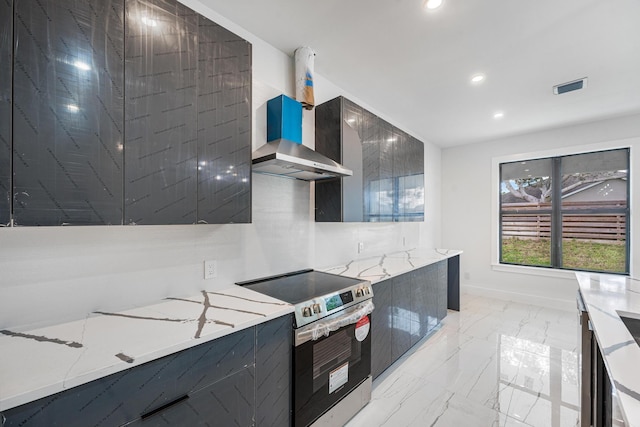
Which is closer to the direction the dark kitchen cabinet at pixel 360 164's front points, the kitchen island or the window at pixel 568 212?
the kitchen island

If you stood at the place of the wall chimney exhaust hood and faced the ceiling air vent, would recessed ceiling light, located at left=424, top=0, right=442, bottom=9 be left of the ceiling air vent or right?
right

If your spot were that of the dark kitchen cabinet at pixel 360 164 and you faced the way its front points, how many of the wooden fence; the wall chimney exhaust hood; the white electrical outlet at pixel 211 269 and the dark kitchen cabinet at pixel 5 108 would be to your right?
3

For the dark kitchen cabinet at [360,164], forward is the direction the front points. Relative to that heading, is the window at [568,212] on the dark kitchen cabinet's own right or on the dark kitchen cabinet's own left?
on the dark kitchen cabinet's own left

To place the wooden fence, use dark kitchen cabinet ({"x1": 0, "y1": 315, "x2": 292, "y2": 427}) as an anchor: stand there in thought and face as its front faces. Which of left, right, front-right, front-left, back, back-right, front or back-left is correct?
front-left

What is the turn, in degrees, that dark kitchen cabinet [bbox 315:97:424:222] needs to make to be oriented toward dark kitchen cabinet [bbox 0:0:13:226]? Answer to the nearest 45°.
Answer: approximately 90° to its right

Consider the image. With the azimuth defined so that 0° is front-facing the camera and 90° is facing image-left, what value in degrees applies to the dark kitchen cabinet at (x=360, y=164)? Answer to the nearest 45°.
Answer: approximately 315°

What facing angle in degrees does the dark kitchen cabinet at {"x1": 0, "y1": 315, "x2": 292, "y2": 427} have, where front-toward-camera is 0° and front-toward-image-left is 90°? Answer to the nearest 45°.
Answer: approximately 315°

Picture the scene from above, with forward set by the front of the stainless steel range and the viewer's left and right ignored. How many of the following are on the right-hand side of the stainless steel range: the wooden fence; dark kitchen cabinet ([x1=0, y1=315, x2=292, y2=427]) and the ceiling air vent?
1

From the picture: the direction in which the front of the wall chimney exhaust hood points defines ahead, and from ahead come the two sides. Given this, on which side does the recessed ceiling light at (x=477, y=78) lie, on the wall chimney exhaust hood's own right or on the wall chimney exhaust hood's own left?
on the wall chimney exhaust hood's own left

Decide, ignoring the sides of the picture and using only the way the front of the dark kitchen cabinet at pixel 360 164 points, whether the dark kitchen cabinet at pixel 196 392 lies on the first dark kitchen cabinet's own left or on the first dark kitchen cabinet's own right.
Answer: on the first dark kitchen cabinet's own right

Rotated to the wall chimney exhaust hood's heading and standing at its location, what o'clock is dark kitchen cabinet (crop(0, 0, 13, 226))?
The dark kitchen cabinet is roughly at 3 o'clock from the wall chimney exhaust hood.

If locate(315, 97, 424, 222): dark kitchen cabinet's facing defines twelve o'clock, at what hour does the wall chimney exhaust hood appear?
The wall chimney exhaust hood is roughly at 3 o'clock from the dark kitchen cabinet.

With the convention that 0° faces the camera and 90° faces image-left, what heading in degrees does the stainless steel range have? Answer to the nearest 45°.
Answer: approximately 315°

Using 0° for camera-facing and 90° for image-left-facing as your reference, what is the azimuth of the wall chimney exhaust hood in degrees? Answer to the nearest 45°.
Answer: approximately 315°
